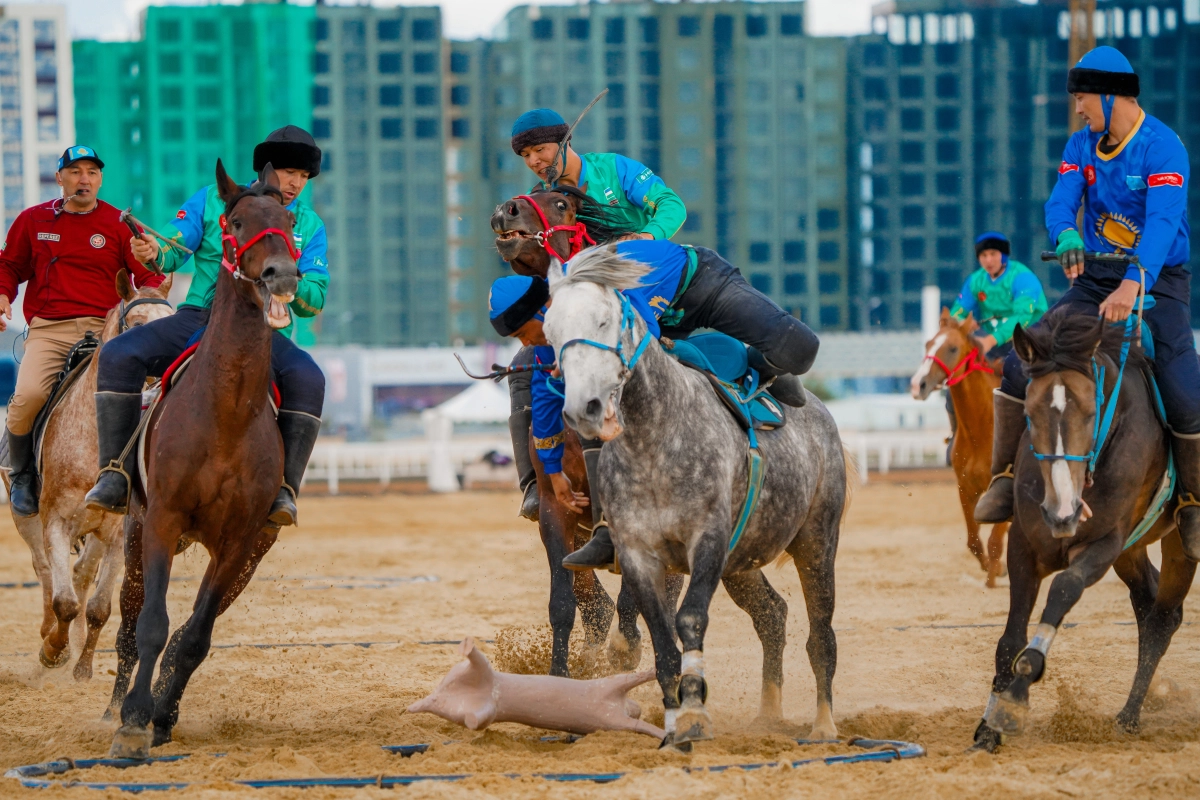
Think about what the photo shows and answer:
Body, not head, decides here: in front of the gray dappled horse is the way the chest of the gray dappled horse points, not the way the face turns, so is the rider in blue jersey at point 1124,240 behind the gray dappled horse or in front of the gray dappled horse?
behind

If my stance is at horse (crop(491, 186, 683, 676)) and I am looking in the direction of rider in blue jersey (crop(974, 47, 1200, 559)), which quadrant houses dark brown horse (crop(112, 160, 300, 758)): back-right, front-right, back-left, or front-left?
back-right

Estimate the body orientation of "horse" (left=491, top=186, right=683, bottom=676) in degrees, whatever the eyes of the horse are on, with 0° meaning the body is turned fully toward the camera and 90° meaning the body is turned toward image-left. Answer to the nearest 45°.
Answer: approximately 45°

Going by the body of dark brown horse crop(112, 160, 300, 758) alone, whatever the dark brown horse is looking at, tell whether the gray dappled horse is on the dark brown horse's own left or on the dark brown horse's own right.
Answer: on the dark brown horse's own left

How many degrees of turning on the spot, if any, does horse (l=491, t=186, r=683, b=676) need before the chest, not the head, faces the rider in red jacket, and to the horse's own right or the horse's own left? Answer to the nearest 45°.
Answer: approximately 90° to the horse's own right
